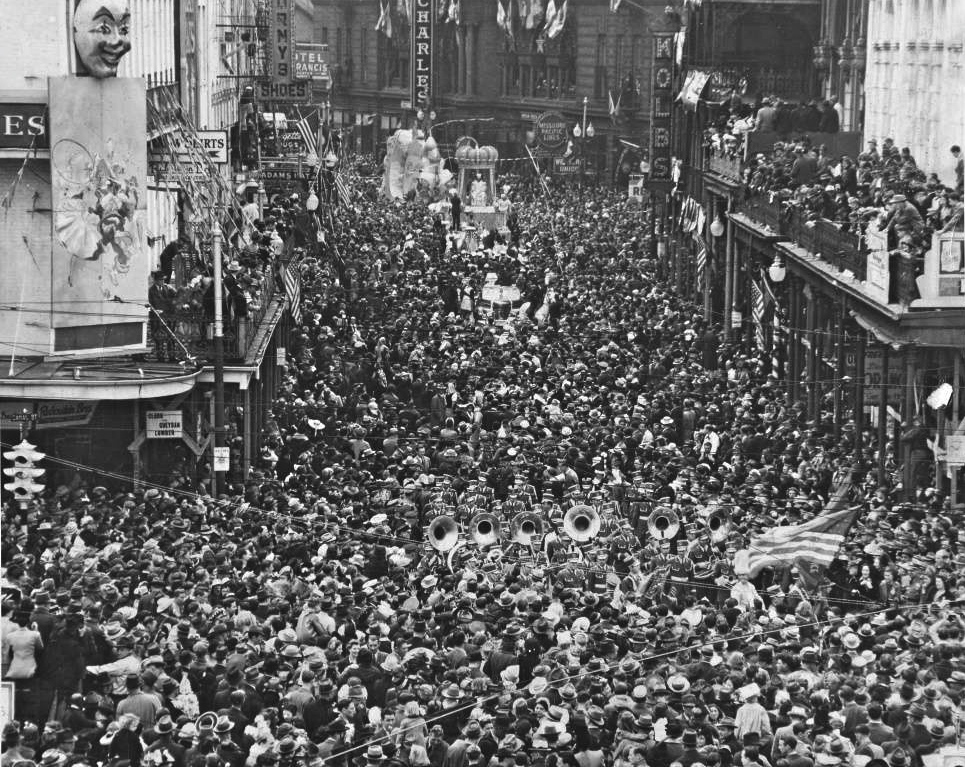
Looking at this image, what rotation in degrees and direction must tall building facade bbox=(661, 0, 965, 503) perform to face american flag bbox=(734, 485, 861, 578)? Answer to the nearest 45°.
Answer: approximately 45° to its left

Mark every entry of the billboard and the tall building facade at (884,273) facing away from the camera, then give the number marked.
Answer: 0

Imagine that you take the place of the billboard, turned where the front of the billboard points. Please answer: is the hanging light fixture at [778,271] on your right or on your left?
on your left

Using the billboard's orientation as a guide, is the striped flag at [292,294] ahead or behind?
behind

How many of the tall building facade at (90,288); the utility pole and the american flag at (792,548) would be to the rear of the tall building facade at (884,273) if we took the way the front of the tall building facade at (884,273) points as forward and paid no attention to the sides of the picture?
0

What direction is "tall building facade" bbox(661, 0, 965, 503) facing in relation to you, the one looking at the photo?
facing the viewer and to the left of the viewer

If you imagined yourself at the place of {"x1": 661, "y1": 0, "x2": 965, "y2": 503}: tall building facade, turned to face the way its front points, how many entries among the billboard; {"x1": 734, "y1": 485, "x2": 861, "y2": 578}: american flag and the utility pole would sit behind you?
0

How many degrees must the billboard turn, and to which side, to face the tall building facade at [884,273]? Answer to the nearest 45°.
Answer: approximately 90° to its left

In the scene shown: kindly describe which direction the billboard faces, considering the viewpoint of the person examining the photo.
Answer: facing the viewer

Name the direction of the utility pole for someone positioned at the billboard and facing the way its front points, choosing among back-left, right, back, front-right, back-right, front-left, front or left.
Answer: front-left

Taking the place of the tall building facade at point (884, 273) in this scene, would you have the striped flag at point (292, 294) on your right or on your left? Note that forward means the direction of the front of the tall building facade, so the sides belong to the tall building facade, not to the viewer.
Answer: on your right

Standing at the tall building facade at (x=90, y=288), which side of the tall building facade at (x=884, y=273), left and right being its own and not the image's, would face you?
front

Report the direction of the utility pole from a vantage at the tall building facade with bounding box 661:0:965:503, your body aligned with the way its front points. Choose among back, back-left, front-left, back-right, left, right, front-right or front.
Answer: front

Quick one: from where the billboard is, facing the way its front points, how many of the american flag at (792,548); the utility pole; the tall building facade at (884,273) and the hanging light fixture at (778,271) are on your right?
0

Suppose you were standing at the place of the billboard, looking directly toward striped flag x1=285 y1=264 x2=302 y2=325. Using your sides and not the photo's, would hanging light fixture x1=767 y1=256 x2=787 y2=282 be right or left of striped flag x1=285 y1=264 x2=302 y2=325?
right
